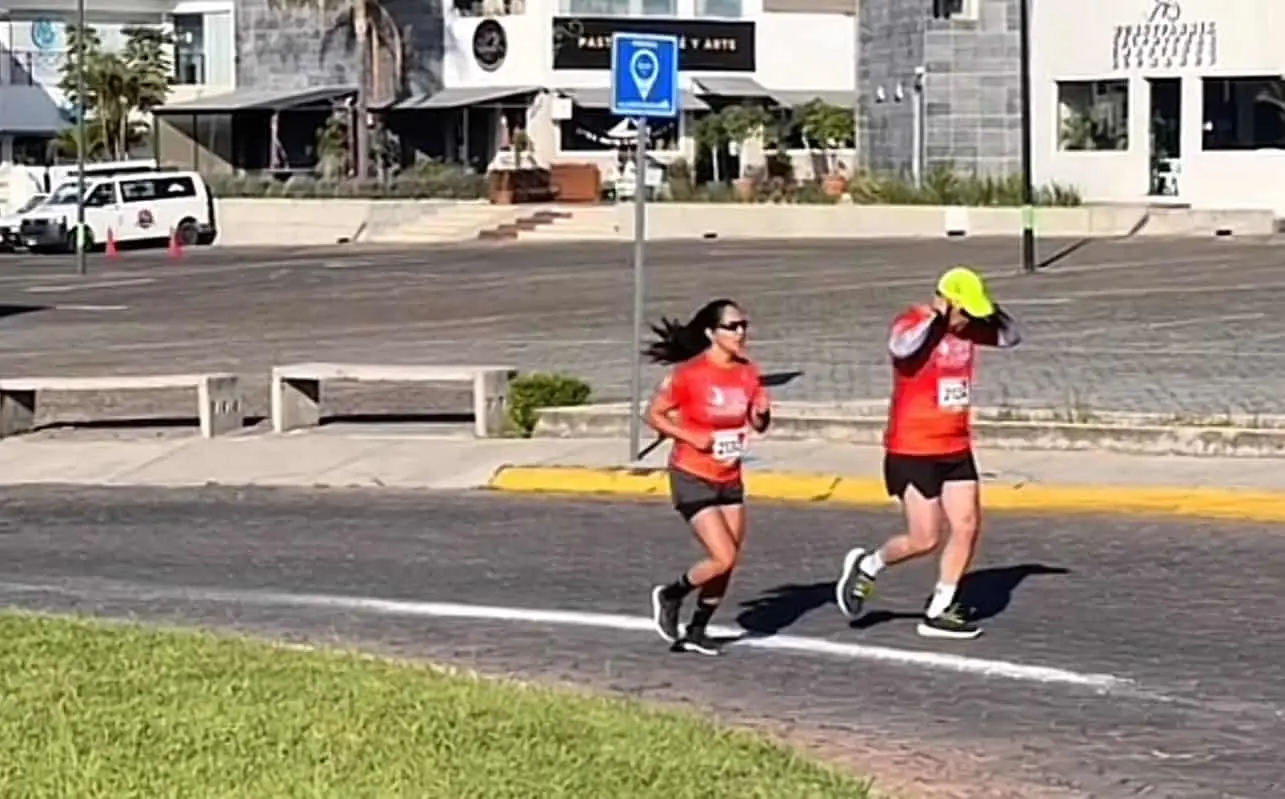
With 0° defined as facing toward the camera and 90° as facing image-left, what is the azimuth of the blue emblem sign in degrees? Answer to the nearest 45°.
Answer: approximately 0°

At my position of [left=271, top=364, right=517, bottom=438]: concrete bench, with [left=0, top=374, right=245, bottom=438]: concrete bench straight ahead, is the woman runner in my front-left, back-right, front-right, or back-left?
back-left

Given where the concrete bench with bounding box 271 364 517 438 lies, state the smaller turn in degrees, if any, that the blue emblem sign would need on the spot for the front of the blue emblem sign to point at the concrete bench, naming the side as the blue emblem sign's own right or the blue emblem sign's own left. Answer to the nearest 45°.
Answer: approximately 135° to the blue emblem sign's own right

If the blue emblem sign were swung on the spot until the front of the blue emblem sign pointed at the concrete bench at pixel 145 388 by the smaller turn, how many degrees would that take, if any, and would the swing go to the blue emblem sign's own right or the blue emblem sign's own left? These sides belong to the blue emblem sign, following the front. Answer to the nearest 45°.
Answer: approximately 135° to the blue emblem sign's own right
